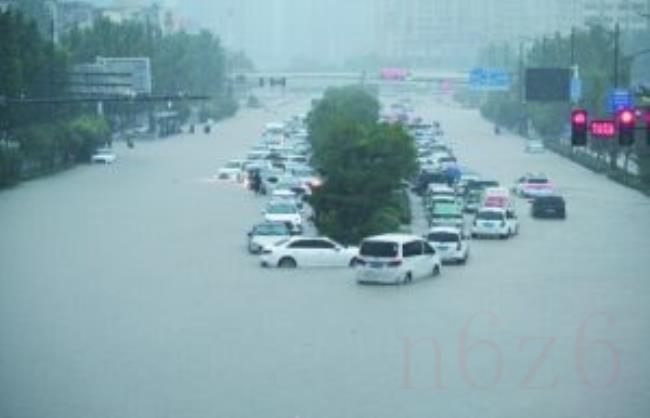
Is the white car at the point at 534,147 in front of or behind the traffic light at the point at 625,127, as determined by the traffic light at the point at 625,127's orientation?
behind

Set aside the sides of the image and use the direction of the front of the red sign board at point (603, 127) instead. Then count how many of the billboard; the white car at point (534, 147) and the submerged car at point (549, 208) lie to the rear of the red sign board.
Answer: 3

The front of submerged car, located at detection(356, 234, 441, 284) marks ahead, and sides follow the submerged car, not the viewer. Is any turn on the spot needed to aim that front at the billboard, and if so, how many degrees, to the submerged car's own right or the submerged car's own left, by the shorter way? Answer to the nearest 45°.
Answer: approximately 45° to the submerged car's own left

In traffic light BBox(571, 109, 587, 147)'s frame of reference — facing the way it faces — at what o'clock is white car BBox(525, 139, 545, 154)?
The white car is roughly at 6 o'clock from the traffic light.

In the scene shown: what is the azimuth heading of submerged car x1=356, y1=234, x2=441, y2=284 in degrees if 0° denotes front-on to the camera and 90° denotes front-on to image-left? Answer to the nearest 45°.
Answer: approximately 225°

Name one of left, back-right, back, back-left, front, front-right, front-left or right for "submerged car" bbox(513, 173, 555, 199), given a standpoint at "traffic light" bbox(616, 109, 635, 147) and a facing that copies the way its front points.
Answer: back

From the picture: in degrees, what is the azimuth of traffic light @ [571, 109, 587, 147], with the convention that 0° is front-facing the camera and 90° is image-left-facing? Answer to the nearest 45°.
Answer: approximately 0°

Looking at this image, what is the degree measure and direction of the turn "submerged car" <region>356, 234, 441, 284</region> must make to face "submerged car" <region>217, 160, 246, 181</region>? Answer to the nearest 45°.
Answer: approximately 45° to its left
